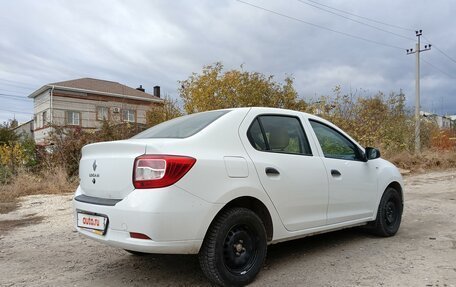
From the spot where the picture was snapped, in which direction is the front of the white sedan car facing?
facing away from the viewer and to the right of the viewer

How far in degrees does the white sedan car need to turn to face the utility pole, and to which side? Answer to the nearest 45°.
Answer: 0° — it already faces it
